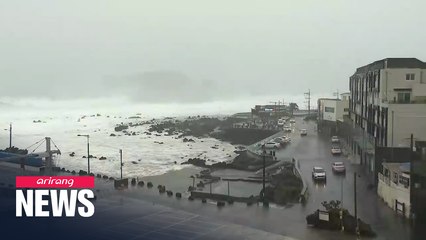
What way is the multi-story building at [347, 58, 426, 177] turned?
to the viewer's left

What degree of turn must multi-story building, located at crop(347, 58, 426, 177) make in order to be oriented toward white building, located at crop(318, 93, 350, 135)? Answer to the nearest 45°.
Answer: approximately 90° to its right
